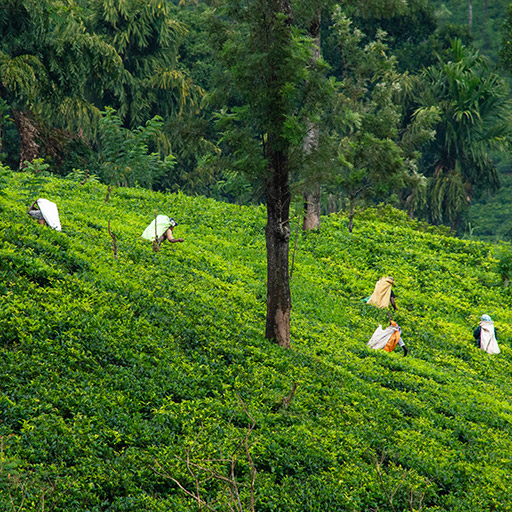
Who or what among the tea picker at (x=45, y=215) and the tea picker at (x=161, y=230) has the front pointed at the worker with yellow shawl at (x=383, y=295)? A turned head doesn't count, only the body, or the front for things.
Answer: the tea picker at (x=161, y=230)

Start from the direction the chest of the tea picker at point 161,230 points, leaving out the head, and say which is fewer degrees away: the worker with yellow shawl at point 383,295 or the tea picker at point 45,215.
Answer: the worker with yellow shawl

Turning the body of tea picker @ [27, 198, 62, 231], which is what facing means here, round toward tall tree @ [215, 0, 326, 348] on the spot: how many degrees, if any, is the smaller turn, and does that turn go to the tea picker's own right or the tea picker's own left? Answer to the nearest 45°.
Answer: approximately 135° to the tea picker's own left

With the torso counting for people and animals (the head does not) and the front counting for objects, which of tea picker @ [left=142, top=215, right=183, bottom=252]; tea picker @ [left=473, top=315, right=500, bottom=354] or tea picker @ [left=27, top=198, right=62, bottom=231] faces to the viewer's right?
tea picker @ [left=142, top=215, right=183, bottom=252]

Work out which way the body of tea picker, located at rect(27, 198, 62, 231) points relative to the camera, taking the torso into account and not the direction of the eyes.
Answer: to the viewer's left

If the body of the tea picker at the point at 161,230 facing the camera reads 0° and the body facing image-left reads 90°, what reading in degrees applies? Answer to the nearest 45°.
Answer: approximately 270°

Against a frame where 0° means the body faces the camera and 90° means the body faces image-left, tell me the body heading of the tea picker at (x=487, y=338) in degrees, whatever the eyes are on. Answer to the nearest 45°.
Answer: approximately 135°

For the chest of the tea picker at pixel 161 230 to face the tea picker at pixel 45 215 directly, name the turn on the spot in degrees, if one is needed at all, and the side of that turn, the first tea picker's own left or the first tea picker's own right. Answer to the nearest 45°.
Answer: approximately 135° to the first tea picker's own right
